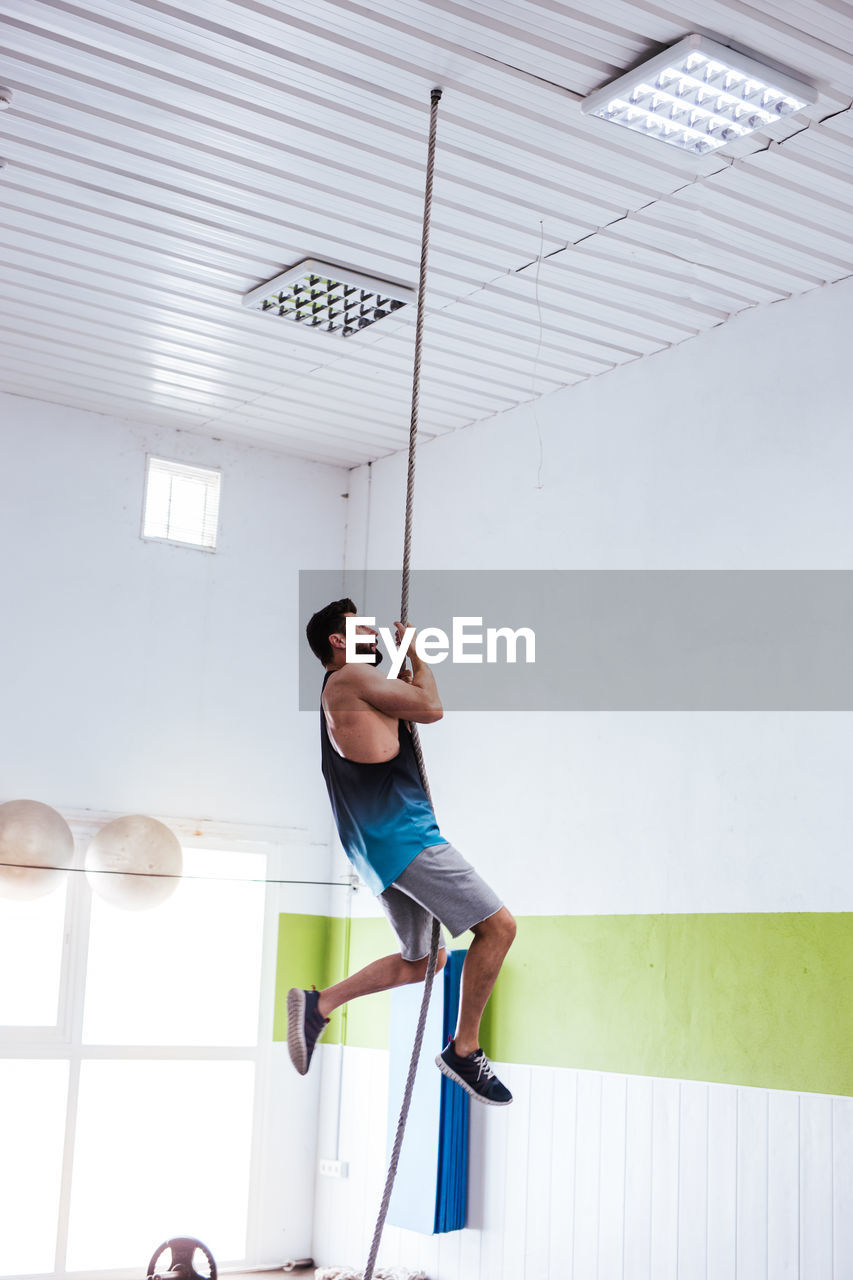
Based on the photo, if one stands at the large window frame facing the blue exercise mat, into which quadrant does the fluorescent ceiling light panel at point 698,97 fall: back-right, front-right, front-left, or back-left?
front-right

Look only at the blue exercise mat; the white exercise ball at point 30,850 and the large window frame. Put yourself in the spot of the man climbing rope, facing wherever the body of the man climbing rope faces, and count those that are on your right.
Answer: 0

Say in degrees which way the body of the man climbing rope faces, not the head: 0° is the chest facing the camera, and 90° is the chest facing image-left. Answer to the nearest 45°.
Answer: approximately 270°

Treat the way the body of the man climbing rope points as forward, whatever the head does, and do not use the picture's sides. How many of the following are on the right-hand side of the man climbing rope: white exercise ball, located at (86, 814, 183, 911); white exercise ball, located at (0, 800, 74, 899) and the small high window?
0

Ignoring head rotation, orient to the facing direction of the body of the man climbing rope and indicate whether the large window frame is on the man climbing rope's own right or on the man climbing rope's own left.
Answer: on the man climbing rope's own left

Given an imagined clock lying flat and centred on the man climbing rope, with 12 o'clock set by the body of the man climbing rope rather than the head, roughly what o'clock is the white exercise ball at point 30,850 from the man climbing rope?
The white exercise ball is roughly at 8 o'clock from the man climbing rope.

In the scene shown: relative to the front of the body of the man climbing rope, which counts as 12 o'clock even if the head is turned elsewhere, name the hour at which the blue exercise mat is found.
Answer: The blue exercise mat is roughly at 9 o'clock from the man climbing rope.

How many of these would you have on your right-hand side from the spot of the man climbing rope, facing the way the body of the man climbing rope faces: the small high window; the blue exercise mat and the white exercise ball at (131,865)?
0

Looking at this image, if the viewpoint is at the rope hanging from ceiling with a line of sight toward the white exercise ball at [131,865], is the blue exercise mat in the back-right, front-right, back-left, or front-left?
front-right

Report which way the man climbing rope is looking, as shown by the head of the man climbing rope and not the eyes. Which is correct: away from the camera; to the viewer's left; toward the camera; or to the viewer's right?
to the viewer's right
